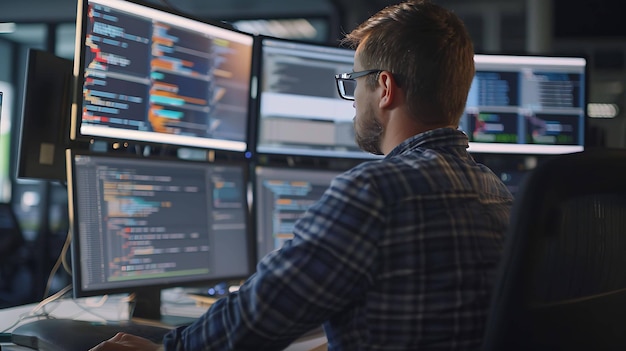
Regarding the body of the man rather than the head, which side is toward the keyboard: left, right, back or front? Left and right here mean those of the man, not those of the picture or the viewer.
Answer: front

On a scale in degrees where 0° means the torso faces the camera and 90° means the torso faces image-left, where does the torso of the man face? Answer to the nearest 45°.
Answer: approximately 135°

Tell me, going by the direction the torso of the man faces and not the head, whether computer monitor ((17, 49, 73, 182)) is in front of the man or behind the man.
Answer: in front

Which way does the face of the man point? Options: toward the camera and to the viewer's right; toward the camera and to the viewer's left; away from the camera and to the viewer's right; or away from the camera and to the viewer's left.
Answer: away from the camera and to the viewer's left
